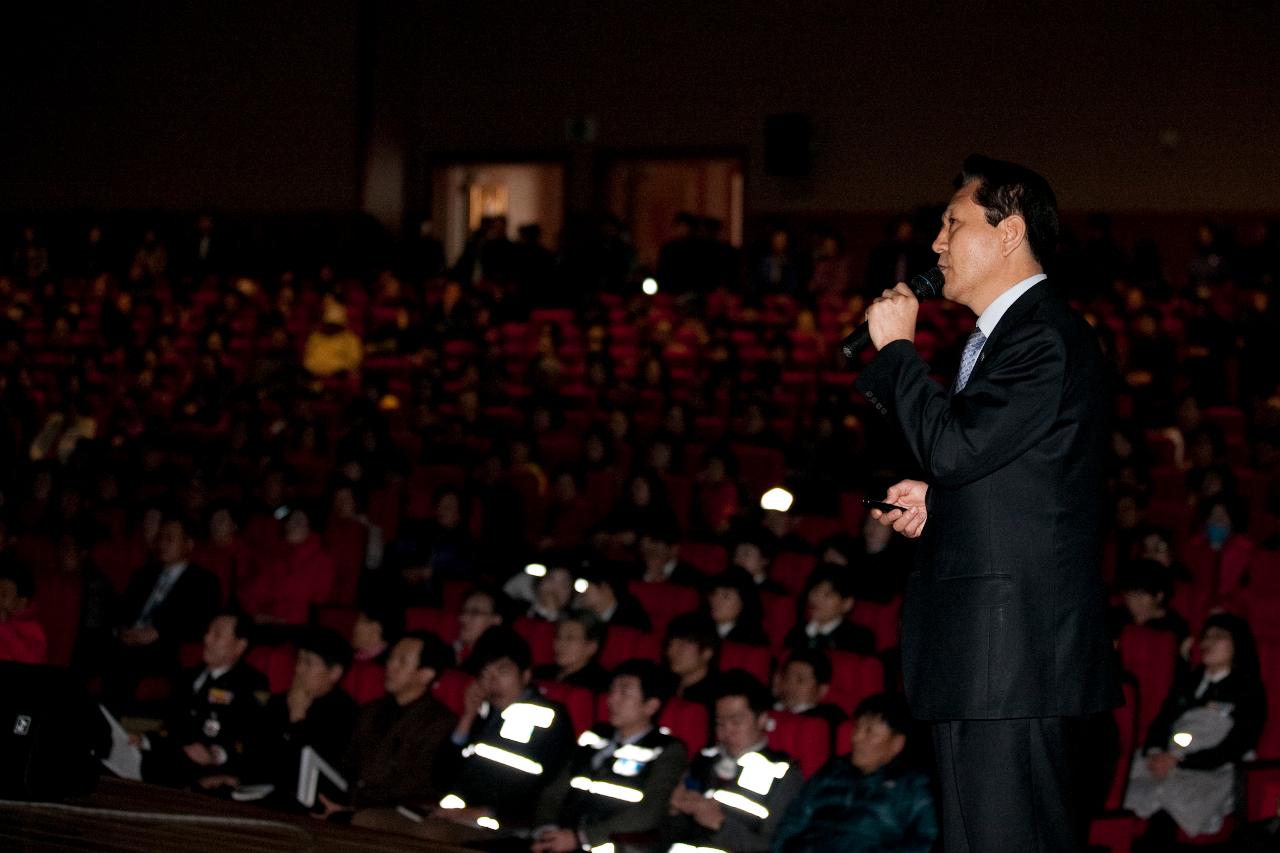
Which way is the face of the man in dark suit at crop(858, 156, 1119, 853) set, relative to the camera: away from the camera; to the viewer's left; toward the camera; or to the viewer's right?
to the viewer's left

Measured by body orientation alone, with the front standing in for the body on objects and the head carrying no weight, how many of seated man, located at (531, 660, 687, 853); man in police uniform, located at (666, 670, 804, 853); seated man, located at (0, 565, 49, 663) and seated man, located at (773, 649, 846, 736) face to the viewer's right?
0

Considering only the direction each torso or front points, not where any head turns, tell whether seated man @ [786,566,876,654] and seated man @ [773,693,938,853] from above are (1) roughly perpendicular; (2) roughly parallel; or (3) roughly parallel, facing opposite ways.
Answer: roughly parallel

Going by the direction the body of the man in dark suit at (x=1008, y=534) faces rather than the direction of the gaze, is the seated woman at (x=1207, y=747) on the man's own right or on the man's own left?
on the man's own right

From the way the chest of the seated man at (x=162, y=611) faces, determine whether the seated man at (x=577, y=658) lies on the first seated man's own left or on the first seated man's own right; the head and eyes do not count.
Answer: on the first seated man's own left

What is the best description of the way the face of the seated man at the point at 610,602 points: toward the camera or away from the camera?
toward the camera

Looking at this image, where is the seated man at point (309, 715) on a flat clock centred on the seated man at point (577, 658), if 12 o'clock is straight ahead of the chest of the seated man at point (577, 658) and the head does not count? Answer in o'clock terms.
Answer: the seated man at point (309, 715) is roughly at 1 o'clock from the seated man at point (577, 658).

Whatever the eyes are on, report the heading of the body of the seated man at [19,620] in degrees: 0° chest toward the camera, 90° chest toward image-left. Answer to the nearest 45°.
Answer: approximately 45°

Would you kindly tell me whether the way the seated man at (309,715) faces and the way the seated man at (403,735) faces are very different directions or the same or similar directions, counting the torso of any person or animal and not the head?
same or similar directions

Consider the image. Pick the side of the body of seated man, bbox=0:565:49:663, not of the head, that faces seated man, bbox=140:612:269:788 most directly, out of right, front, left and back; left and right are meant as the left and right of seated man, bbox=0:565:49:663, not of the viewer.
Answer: left

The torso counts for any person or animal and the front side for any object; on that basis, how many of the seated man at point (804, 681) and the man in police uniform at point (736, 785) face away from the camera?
0
